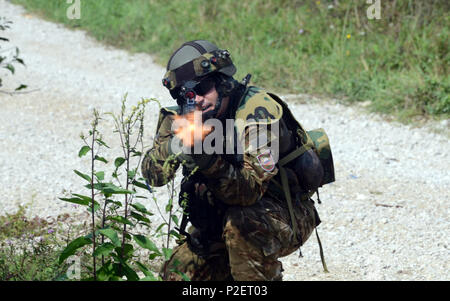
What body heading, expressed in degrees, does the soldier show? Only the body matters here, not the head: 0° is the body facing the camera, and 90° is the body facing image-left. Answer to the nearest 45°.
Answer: approximately 45°
